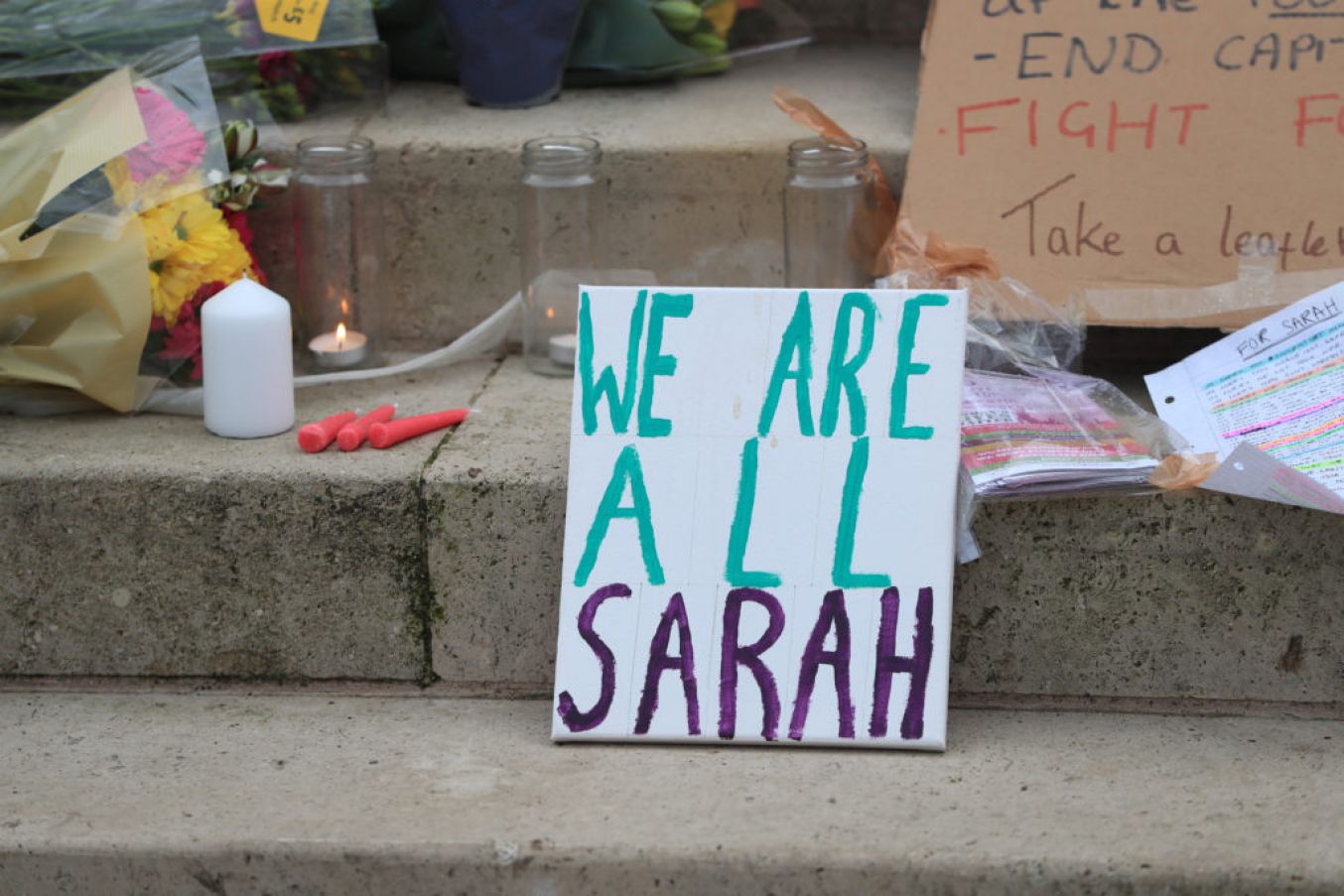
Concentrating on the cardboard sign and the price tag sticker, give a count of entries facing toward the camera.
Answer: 2

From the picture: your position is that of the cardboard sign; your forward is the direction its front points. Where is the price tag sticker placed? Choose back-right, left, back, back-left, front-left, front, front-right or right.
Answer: right

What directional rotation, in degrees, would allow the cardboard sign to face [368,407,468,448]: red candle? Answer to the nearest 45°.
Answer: approximately 45° to its right

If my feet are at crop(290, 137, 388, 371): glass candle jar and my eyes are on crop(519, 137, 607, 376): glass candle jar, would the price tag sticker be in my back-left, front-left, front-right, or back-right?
back-left

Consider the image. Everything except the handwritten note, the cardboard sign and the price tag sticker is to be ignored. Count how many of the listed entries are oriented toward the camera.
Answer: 3

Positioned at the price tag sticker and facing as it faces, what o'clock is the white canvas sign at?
The white canvas sign is roughly at 11 o'clock from the price tag sticker.

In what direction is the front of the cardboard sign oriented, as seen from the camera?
facing the viewer

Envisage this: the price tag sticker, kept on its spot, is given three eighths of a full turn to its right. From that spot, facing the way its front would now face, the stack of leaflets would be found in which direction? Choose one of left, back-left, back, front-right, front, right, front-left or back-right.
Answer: back

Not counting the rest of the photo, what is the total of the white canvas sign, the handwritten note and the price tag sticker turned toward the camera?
3

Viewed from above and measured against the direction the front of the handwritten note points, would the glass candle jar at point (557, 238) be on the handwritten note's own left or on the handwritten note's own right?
on the handwritten note's own right

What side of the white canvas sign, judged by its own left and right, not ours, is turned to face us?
front

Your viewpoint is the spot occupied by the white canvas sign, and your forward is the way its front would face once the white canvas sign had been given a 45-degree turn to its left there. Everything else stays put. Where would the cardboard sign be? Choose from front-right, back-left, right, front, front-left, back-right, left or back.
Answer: left

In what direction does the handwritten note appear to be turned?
toward the camera
